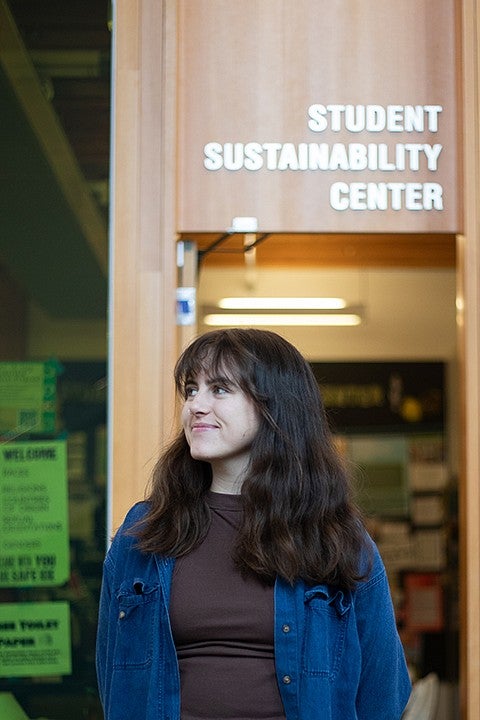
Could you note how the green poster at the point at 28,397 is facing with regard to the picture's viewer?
facing the viewer

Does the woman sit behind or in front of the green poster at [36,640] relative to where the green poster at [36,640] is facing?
in front

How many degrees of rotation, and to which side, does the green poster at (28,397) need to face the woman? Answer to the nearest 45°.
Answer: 0° — it already faces them

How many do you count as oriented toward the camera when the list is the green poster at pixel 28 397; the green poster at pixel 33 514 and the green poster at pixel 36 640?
3

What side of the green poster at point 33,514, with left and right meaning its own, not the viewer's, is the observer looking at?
front

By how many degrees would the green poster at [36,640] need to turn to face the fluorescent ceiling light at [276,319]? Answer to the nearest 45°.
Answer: approximately 135° to its left

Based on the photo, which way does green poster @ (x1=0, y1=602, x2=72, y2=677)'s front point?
toward the camera

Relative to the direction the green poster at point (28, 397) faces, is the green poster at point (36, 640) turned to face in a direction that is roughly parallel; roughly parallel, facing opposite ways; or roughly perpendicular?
roughly parallel

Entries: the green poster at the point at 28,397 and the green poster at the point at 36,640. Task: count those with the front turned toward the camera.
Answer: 2

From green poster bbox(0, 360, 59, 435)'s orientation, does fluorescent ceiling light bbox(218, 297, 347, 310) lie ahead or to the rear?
to the rear

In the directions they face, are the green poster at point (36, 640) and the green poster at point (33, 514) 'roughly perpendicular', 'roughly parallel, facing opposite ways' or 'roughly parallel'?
roughly parallel

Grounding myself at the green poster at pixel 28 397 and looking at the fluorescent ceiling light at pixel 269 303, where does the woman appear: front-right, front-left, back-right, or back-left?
back-right
